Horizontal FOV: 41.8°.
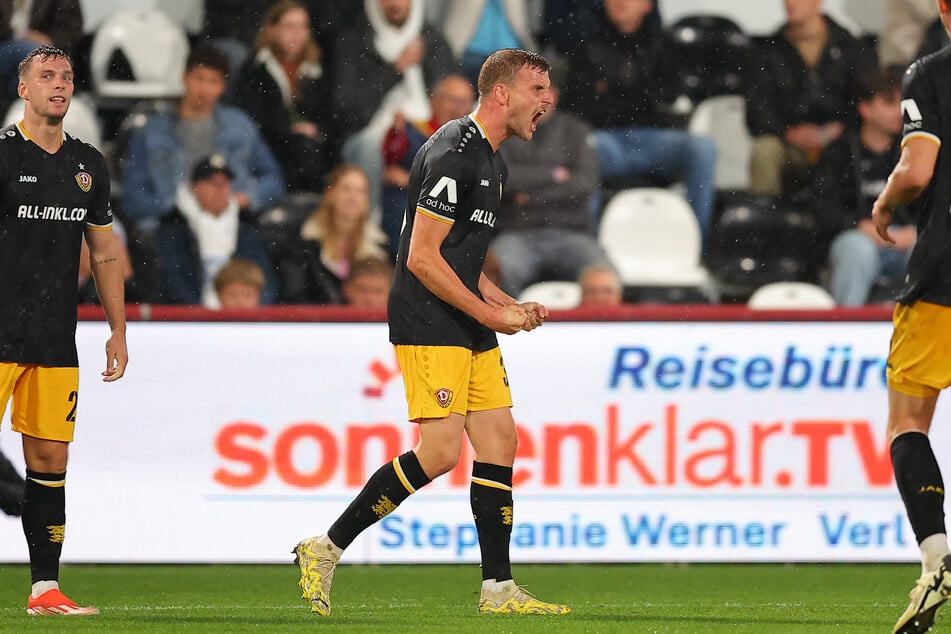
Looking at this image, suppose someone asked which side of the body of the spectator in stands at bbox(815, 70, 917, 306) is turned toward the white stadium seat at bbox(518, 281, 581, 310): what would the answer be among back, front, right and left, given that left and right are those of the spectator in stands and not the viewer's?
right

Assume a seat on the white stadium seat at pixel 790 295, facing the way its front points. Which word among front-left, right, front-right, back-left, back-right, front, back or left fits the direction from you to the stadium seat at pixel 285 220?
right

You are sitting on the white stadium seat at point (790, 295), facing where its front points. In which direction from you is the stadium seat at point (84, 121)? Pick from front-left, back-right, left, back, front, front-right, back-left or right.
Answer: right

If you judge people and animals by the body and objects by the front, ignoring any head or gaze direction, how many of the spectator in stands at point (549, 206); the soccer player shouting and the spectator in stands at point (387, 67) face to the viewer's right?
1

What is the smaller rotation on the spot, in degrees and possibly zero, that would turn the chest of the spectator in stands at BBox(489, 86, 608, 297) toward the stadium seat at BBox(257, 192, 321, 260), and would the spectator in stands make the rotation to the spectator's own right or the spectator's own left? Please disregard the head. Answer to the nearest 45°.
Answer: approximately 90° to the spectator's own right

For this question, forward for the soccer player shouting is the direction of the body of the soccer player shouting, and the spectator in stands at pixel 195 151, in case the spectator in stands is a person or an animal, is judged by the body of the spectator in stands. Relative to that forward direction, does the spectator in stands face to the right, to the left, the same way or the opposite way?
to the right

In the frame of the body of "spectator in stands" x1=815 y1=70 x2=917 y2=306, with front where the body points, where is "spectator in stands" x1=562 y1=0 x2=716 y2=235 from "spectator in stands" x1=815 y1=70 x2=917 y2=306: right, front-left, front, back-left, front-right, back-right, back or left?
back-right
